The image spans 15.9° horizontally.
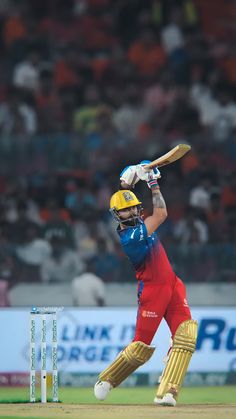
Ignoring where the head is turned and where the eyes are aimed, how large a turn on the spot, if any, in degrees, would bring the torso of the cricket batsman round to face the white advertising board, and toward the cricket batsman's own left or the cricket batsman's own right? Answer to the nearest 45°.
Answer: approximately 135° to the cricket batsman's own right

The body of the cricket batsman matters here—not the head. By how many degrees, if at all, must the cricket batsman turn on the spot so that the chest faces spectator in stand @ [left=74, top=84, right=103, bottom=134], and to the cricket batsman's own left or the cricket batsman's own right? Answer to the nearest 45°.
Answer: approximately 135° to the cricket batsman's own right

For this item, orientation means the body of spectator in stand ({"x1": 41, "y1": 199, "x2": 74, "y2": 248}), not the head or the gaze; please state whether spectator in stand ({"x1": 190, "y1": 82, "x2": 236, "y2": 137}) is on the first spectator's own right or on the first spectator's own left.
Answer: on the first spectator's own left

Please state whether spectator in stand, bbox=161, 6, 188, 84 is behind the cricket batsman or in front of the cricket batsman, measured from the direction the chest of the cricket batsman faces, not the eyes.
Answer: behind

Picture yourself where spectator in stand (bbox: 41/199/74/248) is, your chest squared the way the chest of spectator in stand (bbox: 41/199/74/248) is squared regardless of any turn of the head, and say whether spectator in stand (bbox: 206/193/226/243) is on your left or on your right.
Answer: on your left

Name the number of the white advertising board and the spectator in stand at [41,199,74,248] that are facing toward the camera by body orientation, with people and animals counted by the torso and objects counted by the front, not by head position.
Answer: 2

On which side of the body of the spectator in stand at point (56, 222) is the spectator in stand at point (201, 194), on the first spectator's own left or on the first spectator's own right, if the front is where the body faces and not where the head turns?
on the first spectator's own left

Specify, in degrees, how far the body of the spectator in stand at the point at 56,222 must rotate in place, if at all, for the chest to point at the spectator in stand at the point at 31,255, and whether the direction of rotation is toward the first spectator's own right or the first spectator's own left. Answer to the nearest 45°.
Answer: approximately 45° to the first spectator's own right

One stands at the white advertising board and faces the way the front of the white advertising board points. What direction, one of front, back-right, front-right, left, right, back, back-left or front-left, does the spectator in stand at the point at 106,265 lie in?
back

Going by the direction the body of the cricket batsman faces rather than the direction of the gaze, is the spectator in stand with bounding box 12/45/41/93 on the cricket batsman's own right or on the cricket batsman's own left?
on the cricket batsman's own right

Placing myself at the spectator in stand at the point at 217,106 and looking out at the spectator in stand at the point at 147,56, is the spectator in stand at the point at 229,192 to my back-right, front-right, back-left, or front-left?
back-left

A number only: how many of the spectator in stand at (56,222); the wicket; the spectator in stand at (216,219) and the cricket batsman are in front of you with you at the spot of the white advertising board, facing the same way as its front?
2
